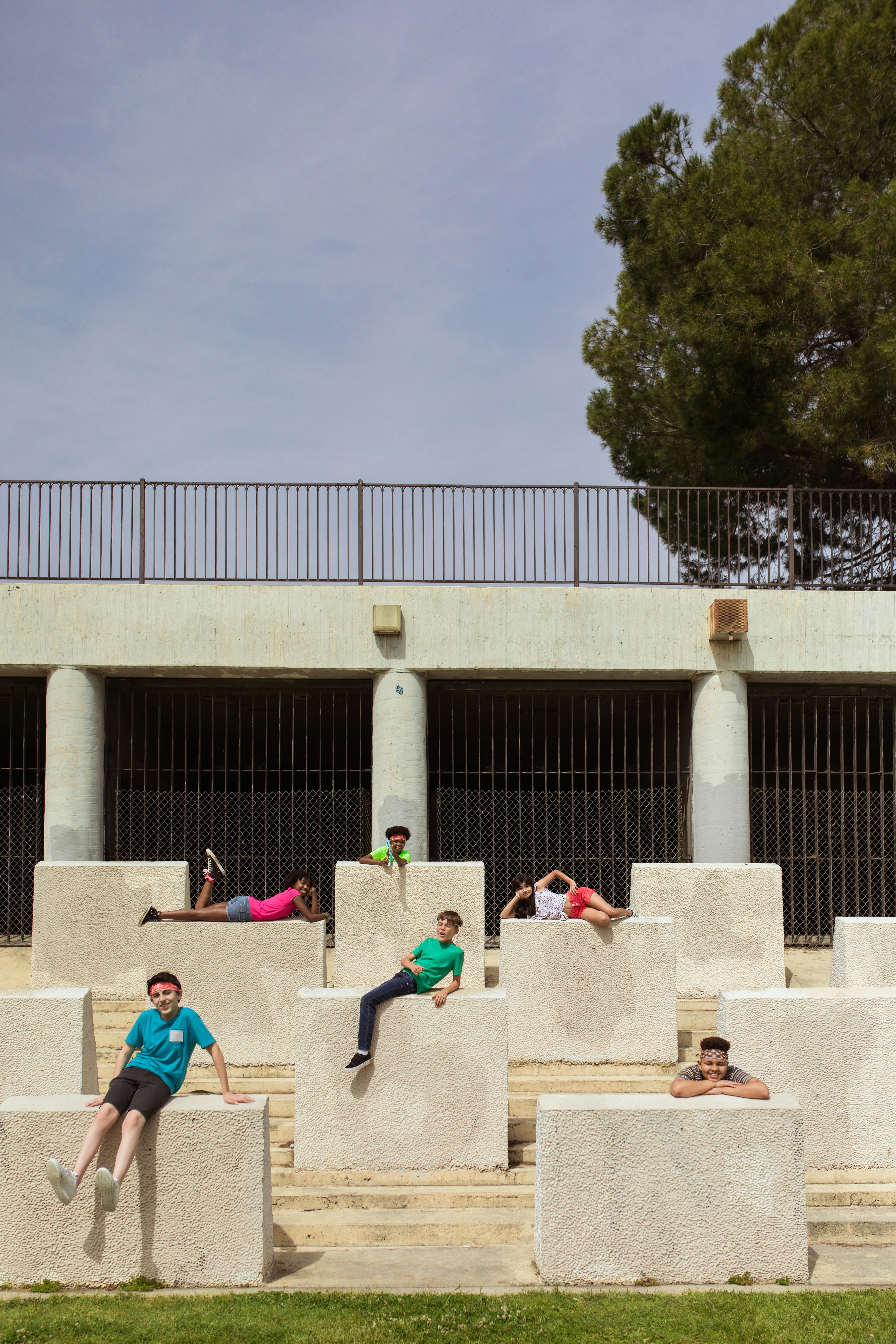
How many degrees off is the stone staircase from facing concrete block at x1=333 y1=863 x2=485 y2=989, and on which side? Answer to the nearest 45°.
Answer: approximately 180°

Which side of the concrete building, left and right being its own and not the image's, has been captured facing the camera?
front

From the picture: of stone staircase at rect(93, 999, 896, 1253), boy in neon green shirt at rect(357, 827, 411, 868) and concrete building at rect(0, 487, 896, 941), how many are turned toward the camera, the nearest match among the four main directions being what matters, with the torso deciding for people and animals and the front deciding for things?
3

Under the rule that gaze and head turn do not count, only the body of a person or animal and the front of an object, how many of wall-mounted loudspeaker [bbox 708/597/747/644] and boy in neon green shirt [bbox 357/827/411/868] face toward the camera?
2

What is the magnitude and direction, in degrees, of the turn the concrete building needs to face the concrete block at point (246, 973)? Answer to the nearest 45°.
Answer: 0° — it already faces it

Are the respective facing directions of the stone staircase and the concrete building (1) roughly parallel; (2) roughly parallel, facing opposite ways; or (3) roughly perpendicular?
roughly parallel

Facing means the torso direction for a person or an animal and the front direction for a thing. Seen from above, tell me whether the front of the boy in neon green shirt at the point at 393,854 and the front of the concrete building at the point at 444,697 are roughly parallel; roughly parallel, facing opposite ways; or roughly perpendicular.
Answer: roughly parallel

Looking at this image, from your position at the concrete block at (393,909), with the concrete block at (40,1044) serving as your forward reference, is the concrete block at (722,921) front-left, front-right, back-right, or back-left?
back-left

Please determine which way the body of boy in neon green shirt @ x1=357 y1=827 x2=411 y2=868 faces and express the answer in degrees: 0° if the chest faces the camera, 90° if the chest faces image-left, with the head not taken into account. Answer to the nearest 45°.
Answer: approximately 0°

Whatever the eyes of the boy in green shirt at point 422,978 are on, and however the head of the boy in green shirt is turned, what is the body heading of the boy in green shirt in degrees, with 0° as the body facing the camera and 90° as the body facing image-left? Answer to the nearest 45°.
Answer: approximately 45°

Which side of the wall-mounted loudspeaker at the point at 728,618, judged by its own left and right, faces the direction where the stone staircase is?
front

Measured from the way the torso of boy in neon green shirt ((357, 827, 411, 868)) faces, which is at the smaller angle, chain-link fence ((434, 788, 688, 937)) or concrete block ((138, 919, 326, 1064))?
the concrete block

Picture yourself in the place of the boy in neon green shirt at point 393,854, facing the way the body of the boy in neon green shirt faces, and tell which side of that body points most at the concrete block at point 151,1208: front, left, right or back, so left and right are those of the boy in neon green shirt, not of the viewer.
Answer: front

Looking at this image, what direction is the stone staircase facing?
toward the camera

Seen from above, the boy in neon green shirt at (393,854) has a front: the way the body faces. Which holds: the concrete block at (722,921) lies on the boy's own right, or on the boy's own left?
on the boy's own left
